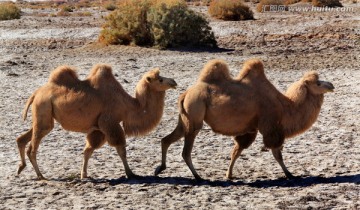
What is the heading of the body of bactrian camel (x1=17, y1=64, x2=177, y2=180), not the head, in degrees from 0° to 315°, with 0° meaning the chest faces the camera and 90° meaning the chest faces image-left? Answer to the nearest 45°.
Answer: approximately 270°

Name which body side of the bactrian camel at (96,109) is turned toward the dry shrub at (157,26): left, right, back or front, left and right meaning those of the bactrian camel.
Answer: left

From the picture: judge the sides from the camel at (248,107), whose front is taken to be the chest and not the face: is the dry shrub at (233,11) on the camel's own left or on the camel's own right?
on the camel's own left

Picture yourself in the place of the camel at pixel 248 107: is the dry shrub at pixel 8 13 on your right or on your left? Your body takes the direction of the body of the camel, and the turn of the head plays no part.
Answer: on your left

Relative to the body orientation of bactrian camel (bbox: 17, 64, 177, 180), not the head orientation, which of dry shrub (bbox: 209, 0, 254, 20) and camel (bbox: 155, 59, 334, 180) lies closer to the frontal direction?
the camel

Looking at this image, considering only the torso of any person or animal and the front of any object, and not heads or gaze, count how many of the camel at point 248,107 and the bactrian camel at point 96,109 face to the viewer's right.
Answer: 2

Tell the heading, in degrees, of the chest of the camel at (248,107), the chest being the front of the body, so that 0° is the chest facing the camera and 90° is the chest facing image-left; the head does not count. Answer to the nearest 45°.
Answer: approximately 270°

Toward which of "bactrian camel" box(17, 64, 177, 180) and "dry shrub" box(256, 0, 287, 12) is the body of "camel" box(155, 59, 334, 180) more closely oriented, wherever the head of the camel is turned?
the dry shrub
